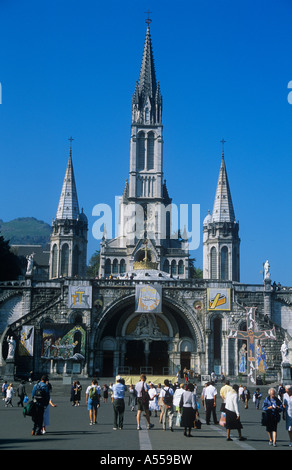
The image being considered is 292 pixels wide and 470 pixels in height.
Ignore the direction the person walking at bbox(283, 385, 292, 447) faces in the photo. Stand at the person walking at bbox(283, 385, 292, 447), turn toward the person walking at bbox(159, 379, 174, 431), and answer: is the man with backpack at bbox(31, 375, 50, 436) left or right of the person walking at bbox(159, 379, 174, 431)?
left

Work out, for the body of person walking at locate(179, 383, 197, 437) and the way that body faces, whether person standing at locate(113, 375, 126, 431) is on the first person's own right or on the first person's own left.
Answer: on the first person's own left

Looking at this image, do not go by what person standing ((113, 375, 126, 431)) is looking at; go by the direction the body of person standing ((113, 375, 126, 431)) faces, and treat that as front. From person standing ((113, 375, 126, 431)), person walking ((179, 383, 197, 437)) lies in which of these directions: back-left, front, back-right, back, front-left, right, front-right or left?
back-right

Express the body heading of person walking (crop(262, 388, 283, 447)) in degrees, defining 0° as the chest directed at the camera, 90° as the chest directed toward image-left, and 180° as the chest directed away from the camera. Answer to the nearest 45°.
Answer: approximately 0°

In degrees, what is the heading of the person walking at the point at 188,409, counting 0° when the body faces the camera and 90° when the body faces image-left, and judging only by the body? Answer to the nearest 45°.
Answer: approximately 180°

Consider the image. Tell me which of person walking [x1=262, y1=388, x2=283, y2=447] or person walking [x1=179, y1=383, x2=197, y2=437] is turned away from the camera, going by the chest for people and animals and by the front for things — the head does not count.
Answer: person walking [x1=179, y1=383, x2=197, y2=437]

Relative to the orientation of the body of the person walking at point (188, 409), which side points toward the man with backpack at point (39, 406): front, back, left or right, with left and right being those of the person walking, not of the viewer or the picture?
left

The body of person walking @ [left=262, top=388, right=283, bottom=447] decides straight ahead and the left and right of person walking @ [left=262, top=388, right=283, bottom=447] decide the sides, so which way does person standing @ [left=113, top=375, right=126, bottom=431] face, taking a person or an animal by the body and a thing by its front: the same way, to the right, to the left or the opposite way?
the opposite way

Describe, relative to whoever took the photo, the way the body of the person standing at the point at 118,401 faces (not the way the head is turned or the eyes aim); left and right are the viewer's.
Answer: facing away from the viewer

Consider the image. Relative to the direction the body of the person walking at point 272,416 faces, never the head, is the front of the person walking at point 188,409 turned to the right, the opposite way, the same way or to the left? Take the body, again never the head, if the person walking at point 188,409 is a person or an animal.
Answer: the opposite way
